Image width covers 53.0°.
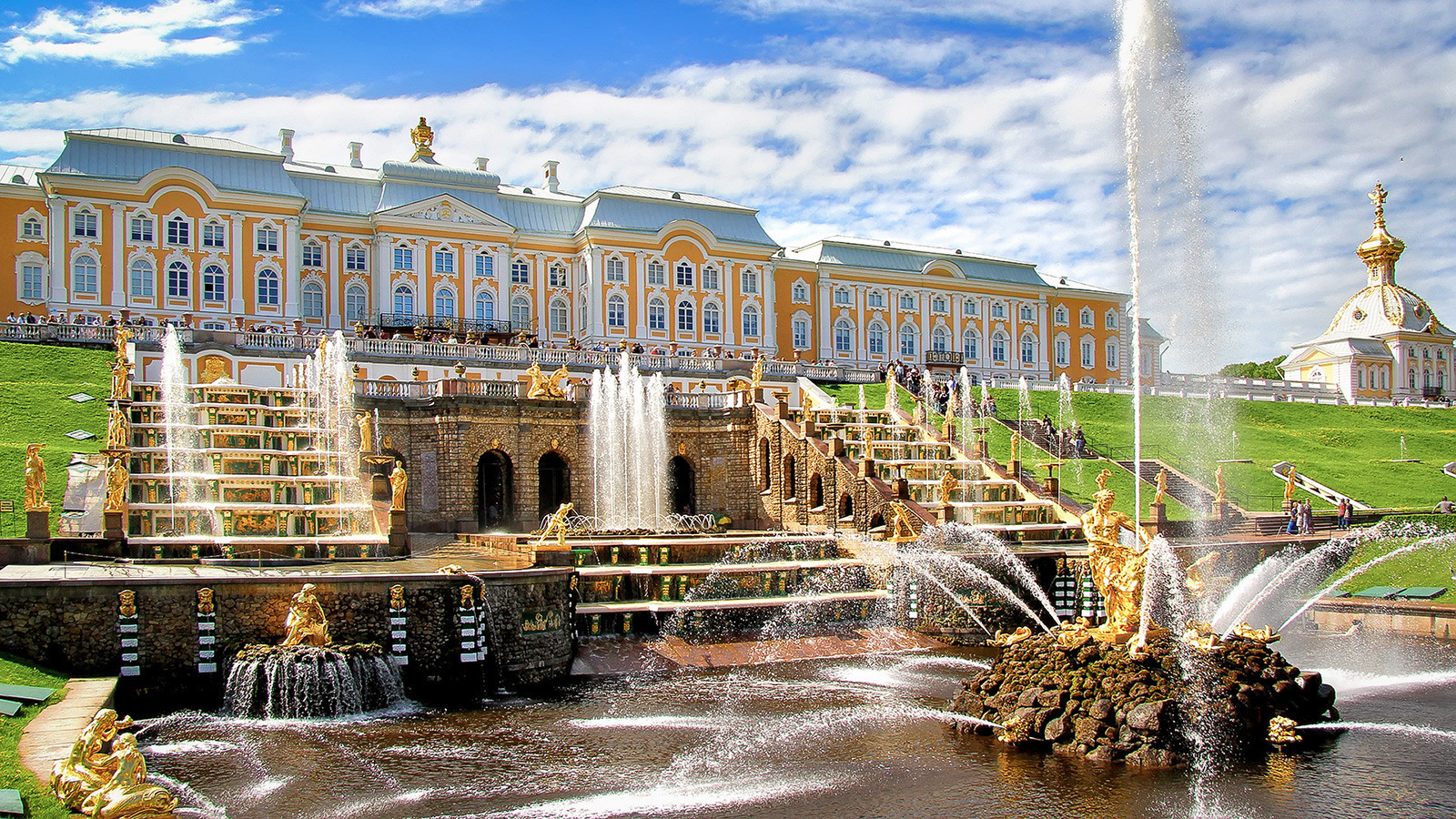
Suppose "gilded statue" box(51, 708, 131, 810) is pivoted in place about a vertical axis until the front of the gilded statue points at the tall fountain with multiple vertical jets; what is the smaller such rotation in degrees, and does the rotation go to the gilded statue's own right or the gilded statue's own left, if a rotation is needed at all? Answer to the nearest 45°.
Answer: approximately 45° to the gilded statue's own left

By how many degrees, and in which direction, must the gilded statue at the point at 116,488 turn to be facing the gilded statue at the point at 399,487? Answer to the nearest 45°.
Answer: approximately 90° to its left

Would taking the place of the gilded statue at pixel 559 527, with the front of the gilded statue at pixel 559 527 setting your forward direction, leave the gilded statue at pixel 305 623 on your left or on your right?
on your right

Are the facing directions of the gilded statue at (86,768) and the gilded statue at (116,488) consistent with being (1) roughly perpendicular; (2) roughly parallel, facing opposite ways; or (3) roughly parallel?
roughly perpendicular

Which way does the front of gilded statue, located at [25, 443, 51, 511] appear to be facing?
toward the camera

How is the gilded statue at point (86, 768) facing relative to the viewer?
to the viewer's right

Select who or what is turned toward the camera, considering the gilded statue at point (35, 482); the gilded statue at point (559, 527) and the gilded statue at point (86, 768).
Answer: the gilded statue at point (35, 482)

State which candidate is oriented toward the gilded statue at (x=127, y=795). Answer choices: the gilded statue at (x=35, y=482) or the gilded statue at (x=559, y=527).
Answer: the gilded statue at (x=35, y=482)

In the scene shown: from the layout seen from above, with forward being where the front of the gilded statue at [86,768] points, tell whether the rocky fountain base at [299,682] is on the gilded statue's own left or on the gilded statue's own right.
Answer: on the gilded statue's own left

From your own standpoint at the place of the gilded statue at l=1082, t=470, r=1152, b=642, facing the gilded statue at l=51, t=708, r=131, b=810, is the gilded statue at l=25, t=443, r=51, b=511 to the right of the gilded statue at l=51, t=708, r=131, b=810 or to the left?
right

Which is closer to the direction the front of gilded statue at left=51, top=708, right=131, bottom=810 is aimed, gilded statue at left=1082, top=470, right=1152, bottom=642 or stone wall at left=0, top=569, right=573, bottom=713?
the gilded statue
